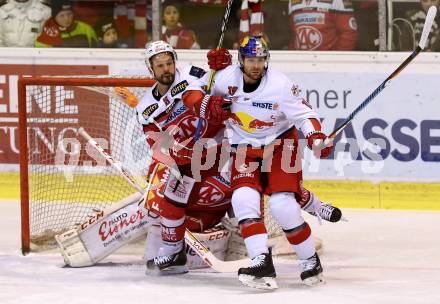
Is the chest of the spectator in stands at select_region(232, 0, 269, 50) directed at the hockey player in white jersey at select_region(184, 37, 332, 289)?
yes

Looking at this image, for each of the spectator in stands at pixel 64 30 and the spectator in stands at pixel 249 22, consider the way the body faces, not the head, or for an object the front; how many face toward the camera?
2

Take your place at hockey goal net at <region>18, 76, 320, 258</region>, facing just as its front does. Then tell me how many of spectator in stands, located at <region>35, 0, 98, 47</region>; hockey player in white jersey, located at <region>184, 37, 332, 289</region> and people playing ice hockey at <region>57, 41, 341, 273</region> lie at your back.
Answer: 1

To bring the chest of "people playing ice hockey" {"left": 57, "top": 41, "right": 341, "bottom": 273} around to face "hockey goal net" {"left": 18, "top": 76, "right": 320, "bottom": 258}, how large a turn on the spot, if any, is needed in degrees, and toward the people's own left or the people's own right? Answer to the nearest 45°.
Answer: approximately 180°

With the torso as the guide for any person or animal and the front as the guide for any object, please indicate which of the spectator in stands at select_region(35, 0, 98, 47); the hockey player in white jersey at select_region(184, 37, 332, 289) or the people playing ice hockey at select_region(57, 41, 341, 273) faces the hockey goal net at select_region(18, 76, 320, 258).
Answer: the spectator in stands

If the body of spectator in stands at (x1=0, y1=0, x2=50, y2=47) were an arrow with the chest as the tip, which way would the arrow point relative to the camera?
toward the camera

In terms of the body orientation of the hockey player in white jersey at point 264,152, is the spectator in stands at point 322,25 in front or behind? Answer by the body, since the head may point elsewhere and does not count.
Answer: behind

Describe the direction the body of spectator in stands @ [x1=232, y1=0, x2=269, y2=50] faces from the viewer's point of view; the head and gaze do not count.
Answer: toward the camera

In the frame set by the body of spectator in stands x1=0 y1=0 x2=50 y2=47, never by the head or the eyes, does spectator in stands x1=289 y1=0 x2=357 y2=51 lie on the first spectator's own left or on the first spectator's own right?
on the first spectator's own left
